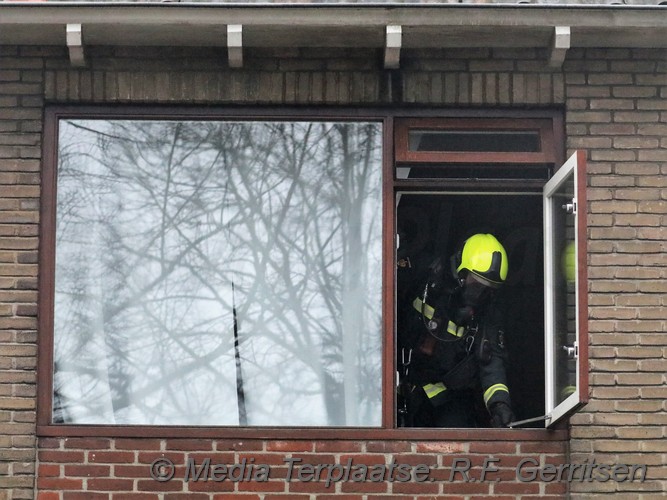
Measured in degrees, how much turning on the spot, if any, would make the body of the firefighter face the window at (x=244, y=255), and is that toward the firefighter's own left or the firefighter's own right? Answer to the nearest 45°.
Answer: approximately 135° to the firefighter's own right

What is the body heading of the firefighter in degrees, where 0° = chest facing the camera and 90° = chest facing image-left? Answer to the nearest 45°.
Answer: approximately 315°
